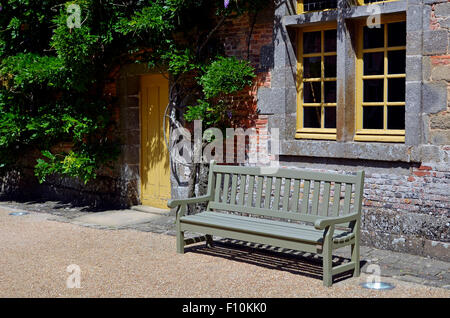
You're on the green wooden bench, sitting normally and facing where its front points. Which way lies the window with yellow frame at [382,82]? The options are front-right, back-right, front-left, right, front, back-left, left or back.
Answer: back

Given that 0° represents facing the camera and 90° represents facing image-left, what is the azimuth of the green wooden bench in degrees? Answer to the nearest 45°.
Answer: approximately 45°

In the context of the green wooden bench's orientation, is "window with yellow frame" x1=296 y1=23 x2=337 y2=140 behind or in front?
behind

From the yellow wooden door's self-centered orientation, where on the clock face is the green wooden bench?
The green wooden bench is roughly at 10 o'clock from the yellow wooden door.

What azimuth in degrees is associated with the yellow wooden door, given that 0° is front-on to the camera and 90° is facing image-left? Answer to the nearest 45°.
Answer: approximately 45°

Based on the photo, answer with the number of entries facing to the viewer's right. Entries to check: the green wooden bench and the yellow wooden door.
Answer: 0

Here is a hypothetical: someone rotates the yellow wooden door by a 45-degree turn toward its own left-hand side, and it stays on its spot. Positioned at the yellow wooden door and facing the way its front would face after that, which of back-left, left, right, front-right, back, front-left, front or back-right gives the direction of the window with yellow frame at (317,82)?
front-left

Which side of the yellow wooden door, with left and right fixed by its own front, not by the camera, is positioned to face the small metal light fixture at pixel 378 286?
left

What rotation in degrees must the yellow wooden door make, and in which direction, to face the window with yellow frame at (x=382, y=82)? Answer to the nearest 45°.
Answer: approximately 90° to its left

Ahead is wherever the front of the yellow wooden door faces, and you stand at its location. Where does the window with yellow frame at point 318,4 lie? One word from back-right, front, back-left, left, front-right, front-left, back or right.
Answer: left
